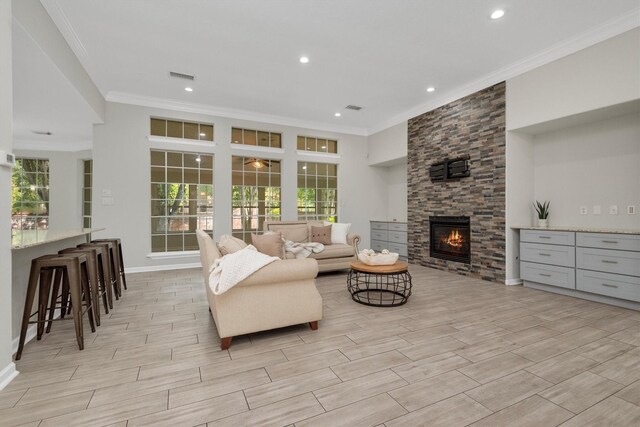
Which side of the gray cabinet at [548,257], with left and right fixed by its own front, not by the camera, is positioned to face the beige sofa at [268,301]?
front

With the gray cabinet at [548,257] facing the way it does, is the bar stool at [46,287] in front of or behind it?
in front

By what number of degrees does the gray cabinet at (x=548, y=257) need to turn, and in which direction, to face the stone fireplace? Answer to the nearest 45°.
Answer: approximately 45° to its right

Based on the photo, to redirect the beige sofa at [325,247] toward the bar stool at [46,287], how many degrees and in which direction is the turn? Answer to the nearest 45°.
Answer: approximately 90° to its right

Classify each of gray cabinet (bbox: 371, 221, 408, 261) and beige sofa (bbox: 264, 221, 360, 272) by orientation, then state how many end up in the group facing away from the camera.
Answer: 0

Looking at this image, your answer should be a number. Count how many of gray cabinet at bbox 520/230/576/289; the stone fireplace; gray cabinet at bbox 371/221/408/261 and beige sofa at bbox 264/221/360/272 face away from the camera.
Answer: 0

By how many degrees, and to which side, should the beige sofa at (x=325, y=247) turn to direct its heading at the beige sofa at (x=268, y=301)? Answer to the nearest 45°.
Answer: approximately 45° to its right

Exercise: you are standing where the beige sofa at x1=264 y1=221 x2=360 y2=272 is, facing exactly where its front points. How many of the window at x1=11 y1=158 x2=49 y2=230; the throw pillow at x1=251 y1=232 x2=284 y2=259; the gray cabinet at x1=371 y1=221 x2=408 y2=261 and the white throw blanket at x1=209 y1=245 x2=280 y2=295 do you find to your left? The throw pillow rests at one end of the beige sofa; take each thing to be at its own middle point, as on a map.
1

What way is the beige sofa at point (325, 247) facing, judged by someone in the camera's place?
facing the viewer and to the right of the viewer

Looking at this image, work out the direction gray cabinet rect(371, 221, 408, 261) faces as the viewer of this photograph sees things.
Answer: facing the viewer and to the left of the viewer

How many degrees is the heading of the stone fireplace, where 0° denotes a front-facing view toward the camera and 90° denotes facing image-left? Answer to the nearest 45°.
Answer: approximately 45°

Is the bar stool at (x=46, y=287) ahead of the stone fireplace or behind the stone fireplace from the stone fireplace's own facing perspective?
ahead

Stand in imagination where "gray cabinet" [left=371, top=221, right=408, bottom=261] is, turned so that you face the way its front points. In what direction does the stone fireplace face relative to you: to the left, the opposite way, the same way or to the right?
the same way

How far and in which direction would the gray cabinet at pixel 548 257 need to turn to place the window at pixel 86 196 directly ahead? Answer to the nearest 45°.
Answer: approximately 45° to its right

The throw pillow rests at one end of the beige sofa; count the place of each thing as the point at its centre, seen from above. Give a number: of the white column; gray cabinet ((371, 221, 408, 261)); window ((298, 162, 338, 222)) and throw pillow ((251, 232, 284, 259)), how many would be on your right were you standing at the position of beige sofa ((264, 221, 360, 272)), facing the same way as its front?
2

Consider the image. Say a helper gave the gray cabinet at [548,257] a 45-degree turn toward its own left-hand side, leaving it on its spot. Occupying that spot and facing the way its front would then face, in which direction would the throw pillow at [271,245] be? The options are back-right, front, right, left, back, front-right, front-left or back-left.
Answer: front-right
